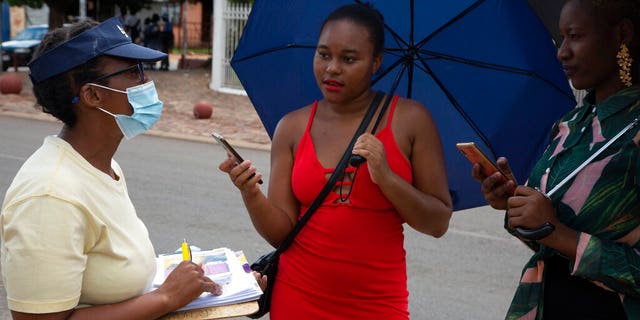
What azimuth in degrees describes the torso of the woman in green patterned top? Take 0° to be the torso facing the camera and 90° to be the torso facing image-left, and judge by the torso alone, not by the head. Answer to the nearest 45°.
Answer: approximately 45°

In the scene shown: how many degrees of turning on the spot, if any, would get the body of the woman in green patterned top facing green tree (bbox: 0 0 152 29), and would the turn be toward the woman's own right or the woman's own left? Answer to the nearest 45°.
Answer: approximately 90° to the woman's own right

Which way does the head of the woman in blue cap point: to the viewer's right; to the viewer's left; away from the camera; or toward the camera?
to the viewer's right

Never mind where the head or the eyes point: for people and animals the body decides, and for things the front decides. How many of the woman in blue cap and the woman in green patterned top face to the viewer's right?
1

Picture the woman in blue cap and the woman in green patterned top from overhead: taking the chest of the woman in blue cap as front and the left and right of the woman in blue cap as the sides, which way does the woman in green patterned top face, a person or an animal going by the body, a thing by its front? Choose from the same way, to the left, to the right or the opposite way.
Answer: the opposite way

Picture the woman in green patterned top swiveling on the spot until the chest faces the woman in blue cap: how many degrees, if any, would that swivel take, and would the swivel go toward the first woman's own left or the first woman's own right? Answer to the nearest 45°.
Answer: approximately 45° to the first woman's own right

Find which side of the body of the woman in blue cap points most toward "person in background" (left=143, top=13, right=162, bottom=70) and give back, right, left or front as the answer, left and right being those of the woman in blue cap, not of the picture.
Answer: left

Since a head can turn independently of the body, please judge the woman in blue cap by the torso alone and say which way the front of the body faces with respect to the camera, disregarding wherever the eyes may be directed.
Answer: to the viewer's right

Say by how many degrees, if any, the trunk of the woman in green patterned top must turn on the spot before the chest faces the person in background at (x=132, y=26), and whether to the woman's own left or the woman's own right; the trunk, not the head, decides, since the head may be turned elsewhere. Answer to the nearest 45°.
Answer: approximately 90° to the woman's own right

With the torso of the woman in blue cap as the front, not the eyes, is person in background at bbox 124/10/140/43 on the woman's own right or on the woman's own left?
on the woman's own left

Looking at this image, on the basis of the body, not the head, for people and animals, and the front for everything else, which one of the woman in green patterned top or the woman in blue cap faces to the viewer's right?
the woman in blue cap
